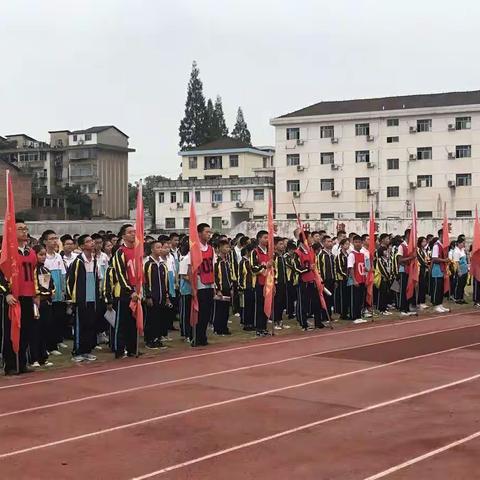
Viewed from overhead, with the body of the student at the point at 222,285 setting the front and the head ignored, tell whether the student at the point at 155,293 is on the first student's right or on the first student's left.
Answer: on the first student's right

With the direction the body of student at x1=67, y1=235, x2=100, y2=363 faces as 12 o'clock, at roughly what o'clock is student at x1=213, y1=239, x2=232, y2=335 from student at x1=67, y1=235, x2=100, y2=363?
student at x1=213, y1=239, x2=232, y2=335 is roughly at 9 o'clock from student at x1=67, y1=235, x2=100, y2=363.

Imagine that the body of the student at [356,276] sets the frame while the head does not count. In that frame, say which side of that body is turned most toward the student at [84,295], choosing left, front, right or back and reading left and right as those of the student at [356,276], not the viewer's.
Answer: right

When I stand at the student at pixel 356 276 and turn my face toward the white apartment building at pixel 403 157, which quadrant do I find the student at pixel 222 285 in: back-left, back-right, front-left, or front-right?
back-left

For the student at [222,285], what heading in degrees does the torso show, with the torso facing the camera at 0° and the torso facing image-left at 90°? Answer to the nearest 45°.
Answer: approximately 315°

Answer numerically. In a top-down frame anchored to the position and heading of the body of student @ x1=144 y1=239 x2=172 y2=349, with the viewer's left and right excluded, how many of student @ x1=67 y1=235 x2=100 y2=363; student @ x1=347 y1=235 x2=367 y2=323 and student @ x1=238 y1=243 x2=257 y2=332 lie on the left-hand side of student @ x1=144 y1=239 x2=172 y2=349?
2

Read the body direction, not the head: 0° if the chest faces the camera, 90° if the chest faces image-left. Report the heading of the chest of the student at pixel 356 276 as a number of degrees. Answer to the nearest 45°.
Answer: approximately 315°

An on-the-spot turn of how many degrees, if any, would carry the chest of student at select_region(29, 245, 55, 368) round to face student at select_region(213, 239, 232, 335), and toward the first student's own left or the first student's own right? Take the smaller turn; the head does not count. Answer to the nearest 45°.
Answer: approximately 90° to the first student's own left

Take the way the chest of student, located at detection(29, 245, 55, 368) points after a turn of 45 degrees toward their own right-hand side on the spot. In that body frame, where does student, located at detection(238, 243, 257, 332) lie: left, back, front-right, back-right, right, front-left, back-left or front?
back-left

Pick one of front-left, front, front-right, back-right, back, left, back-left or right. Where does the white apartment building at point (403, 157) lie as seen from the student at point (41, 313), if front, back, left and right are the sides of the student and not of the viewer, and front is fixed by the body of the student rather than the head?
left
